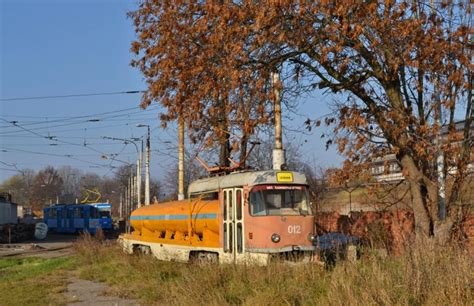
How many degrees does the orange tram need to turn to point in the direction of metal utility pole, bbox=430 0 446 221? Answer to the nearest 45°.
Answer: approximately 45° to its left

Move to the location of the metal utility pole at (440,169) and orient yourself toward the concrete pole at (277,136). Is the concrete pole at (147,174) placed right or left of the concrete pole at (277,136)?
right

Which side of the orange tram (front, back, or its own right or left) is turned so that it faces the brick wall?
left

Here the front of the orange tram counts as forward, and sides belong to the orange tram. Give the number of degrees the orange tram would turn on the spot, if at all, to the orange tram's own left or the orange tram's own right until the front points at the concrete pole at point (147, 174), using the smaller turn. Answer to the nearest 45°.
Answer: approximately 135° to the orange tram's own left

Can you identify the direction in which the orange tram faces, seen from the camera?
facing the viewer and to the right of the viewer

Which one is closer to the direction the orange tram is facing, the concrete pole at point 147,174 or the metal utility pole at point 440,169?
the metal utility pole
